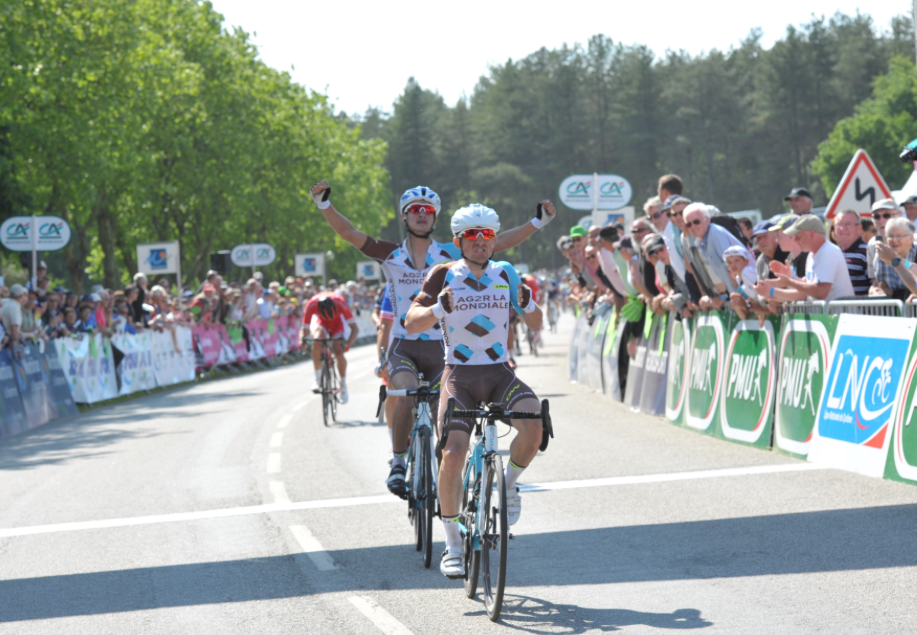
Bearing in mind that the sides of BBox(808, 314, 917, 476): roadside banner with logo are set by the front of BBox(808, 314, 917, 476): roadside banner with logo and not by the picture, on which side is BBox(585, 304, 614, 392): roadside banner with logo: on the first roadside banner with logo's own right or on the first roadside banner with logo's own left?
on the first roadside banner with logo's own right

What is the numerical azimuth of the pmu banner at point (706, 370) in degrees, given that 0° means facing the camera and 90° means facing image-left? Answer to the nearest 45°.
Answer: approximately 45°

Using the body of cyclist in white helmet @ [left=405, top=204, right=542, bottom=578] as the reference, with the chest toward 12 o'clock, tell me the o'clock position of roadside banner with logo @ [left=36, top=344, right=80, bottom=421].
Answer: The roadside banner with logo is roughly at 5 o'clock from the cyclist in white helmet.

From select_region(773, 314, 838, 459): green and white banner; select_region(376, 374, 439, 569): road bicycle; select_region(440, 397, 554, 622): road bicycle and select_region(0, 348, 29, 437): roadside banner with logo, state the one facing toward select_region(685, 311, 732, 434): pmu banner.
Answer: the roadside banner with logo

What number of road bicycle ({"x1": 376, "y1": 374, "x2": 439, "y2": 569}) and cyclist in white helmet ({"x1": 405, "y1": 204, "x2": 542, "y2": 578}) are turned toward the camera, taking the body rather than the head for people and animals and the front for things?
2

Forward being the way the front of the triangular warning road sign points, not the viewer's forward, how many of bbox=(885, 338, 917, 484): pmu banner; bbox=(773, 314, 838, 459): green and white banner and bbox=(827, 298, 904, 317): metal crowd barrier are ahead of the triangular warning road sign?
3

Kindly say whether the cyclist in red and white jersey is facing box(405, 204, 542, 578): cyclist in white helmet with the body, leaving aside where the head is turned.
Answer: yes

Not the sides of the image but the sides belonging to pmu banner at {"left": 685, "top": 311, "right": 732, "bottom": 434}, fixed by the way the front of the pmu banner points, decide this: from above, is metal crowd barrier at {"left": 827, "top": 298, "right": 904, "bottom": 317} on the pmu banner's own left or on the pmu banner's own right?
on the pmu banner's own left

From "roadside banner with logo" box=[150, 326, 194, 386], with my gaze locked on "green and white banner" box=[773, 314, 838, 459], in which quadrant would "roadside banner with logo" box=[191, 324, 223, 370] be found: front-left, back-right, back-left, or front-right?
back-left

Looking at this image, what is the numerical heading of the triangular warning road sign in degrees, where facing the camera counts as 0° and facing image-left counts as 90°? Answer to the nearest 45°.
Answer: approximately 0°
